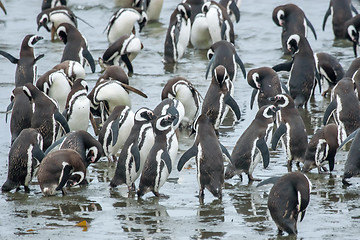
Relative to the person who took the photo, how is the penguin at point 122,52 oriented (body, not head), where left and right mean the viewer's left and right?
facing to the right of the viewer

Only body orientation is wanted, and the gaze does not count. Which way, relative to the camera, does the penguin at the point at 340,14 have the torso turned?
away from the camera

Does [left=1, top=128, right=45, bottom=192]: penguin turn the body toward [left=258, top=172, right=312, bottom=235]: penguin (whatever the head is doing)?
no

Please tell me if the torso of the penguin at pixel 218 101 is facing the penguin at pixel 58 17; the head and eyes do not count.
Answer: no

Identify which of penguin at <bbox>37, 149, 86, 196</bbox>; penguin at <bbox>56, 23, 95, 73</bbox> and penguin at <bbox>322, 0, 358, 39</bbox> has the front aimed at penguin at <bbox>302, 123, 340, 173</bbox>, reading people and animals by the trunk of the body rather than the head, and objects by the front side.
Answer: penguin at <bbox>37, 149, 86, 196</bbox>

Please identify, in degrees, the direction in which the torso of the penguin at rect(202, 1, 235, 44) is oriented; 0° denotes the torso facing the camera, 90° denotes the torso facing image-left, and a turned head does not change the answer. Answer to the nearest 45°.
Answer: approximately 45°

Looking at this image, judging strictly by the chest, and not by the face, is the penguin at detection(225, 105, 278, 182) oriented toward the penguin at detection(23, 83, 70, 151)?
no

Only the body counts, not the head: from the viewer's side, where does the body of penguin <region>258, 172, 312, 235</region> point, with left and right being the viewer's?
facing away from the viewer and to the right of the viewer

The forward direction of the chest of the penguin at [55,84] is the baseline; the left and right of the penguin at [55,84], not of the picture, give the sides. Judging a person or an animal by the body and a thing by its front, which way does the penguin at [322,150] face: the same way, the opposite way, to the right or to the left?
the same way

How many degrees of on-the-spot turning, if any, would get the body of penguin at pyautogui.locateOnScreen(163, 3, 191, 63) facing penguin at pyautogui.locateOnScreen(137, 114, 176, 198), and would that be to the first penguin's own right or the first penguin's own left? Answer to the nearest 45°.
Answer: approximately 45° to the first penguin's own right
